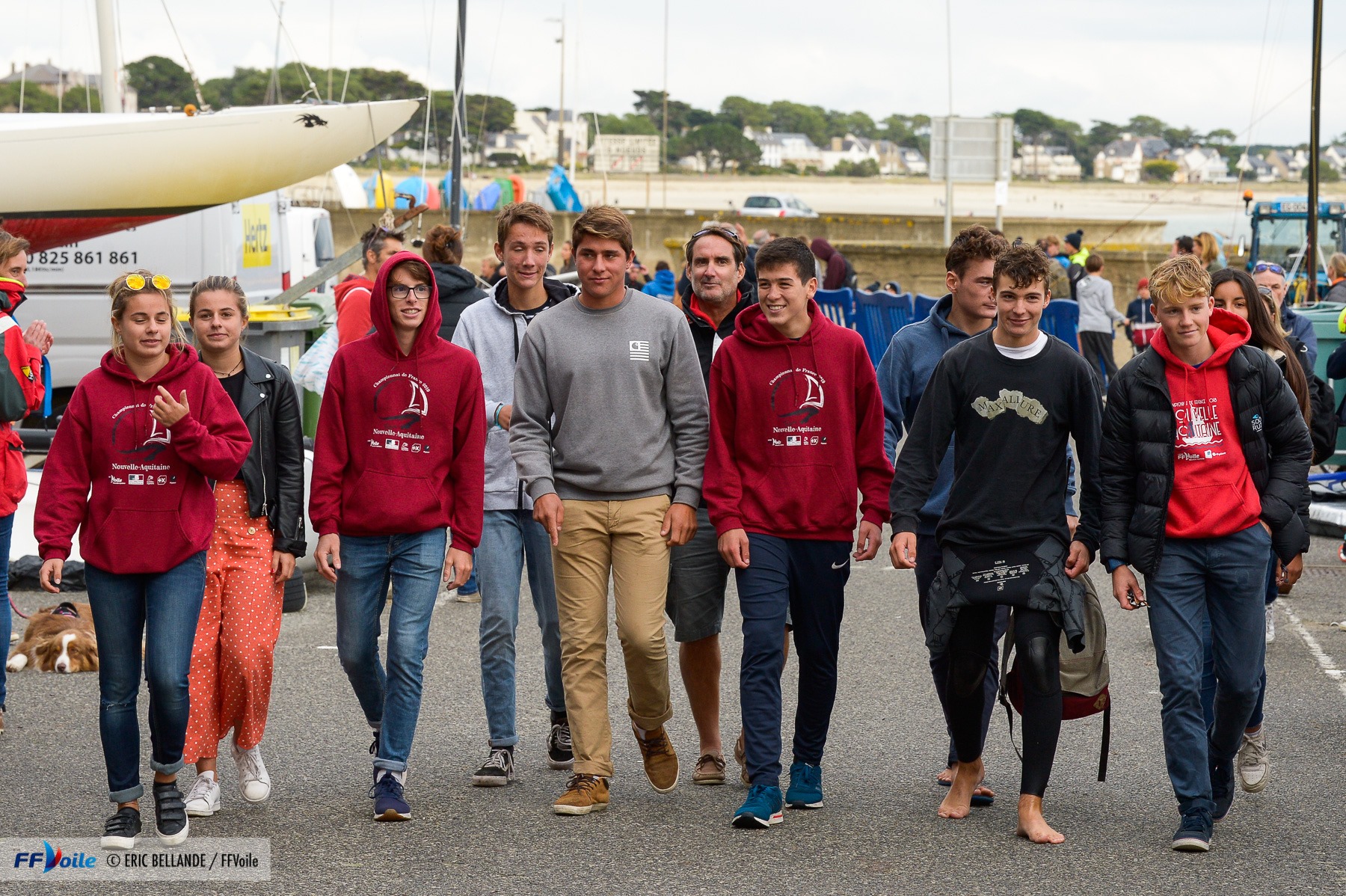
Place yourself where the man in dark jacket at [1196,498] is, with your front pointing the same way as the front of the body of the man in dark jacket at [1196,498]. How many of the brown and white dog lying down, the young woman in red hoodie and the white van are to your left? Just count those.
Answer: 0

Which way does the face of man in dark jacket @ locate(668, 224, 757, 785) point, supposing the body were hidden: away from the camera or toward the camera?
toward the camera

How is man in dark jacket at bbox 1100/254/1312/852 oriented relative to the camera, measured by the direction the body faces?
toward the camera

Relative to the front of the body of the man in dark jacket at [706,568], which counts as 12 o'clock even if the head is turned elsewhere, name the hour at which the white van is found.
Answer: The white van is roughly at 5 o'clock from the man in dark jacket.

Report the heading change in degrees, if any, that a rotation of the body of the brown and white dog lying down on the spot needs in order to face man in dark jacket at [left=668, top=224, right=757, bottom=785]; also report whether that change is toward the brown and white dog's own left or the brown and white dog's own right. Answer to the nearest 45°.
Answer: approximately 45° to the brown and white dog's own left

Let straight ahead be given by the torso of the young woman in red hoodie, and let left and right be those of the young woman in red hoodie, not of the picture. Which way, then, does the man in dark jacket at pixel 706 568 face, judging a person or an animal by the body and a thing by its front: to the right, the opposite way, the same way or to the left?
the same way

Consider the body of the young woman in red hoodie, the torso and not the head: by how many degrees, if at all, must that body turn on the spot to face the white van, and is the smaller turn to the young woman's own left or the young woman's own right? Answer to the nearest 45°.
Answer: approximately 180°

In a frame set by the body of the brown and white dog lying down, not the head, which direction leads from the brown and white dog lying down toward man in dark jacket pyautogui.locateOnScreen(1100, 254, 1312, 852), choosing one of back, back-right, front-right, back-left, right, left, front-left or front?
front-left

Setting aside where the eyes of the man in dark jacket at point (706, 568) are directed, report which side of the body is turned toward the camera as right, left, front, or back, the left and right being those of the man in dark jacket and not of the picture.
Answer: front
